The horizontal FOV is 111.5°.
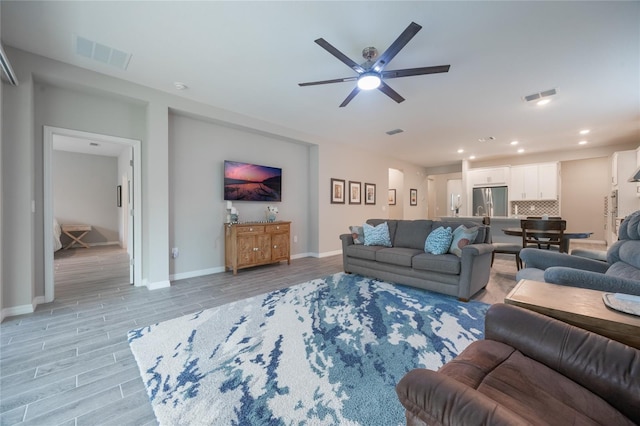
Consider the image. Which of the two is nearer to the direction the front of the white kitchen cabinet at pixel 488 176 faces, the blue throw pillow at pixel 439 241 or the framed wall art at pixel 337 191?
the blue throw pillow

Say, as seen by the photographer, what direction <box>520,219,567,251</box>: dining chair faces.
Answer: facing away from the viewer

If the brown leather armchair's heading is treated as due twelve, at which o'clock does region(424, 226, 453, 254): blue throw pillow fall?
The blue throw pillow is roughly at 1 o'clock from the brown leather armchair.

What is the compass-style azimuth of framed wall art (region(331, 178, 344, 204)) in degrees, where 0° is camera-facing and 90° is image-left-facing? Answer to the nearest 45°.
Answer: approximately 315°

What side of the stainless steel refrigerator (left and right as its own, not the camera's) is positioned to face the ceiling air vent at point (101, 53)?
front

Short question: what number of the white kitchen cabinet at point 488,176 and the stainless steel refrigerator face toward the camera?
2

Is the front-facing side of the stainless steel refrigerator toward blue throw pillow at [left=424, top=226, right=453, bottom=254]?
yes

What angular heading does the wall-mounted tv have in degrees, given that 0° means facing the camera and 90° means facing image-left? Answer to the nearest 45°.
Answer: approximately 315°

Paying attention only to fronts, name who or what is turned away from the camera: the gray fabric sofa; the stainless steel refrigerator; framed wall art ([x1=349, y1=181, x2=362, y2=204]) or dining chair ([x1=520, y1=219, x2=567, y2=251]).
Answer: the dining chair

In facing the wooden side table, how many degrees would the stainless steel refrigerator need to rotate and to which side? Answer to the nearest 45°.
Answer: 0° — it already faces it

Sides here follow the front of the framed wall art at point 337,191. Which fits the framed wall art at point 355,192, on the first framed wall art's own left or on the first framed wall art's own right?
on the first framed wall art's own left

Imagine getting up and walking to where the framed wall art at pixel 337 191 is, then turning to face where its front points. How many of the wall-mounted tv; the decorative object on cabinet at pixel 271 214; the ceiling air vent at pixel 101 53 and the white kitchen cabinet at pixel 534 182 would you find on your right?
3

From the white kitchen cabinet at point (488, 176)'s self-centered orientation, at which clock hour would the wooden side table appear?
The wooden side table is roughly at 12 o'clock from the white kitchen cabinet.

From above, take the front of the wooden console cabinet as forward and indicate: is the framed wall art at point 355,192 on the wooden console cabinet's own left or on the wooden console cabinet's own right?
on the wooden console cabinet's own left

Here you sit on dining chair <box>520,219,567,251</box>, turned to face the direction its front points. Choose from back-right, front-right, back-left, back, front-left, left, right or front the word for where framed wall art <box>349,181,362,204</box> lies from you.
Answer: left
